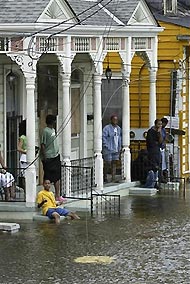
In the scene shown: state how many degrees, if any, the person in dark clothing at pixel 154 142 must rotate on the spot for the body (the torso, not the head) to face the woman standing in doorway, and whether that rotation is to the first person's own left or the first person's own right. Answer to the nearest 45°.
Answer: approximately 90° to the first person's own right

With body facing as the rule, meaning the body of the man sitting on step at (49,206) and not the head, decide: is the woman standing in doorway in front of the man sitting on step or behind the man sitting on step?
behind

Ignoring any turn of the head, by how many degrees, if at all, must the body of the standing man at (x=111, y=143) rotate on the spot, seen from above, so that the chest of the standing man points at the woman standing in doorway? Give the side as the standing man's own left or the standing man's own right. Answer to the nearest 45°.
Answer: approximately 90° to the standing man's own right
